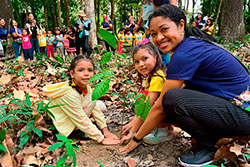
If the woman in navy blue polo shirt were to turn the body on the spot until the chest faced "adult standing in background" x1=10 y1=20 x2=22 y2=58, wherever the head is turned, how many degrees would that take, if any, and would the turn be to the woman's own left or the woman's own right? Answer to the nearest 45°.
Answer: approximately 45° to the woman's own right

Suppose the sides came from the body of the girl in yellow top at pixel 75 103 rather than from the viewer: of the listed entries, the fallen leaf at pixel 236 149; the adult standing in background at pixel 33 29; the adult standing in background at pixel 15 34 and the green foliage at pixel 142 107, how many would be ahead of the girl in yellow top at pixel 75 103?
2

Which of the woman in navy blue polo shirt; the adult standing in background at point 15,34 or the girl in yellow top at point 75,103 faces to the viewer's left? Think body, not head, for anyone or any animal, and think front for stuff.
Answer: the woman in navy blue polo shirt

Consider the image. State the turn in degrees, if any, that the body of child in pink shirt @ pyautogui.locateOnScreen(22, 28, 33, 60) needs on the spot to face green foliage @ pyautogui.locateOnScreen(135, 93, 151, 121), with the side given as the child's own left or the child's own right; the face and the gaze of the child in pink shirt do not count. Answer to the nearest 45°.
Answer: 0° — they already face it

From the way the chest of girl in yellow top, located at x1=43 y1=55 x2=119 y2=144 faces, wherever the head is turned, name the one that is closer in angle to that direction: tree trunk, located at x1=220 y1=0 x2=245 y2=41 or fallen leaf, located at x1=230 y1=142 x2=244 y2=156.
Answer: the fallen leaf

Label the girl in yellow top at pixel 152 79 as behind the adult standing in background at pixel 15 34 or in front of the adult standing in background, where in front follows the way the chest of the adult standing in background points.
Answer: in front

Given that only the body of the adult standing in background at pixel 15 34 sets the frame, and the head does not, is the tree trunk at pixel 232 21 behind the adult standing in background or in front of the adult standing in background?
in front

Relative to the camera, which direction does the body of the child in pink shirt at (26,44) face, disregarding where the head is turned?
toward the camera

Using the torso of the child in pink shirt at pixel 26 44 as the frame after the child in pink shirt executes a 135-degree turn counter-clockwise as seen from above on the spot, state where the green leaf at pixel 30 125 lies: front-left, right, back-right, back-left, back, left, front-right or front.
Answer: back-right

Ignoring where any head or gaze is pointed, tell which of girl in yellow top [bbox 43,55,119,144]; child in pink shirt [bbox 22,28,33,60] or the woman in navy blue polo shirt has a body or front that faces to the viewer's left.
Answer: the woman in navy blue polo shirt

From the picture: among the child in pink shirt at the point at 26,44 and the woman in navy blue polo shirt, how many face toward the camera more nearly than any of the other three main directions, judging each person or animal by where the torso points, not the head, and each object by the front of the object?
1

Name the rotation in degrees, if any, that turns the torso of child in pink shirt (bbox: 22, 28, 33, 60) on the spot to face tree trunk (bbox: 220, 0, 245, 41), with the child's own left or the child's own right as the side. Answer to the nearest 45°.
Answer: approximately 90° to the child's own left

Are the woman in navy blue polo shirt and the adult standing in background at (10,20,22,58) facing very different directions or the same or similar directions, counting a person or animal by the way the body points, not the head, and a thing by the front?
very different directions

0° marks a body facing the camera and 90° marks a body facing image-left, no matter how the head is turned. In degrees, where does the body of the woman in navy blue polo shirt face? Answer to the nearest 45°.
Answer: approximately 90°
